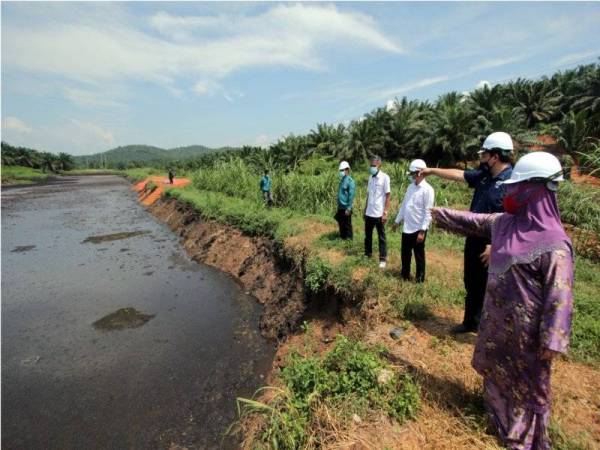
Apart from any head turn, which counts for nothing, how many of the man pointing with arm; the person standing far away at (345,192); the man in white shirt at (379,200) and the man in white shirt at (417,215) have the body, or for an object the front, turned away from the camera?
0

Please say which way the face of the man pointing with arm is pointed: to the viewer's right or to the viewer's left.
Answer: to the viewer's left

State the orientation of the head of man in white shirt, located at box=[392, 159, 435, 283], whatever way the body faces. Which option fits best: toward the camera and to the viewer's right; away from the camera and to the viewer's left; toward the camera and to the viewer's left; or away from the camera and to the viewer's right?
toward the camera and to the viewer's left

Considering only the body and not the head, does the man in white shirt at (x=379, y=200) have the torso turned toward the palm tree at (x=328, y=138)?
no

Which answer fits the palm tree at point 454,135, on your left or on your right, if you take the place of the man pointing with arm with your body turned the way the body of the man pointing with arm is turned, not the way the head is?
on your right

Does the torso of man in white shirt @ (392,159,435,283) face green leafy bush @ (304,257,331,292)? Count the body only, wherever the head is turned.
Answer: no

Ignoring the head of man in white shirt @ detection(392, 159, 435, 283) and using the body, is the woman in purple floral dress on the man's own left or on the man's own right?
on the man's own left

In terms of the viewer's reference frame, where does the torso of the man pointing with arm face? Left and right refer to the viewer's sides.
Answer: facing to the left of the viewer

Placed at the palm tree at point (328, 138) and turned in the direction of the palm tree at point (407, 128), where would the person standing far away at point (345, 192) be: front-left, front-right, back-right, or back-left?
front-right

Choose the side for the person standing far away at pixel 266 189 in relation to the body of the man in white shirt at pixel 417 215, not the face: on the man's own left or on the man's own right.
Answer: on the man's own right

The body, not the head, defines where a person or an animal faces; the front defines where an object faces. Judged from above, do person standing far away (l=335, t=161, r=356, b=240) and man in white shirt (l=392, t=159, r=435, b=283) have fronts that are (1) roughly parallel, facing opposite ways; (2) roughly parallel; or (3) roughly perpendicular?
roughly parallel

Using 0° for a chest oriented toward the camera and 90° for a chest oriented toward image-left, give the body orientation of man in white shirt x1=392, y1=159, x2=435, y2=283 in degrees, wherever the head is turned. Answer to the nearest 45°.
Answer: approximately 45°

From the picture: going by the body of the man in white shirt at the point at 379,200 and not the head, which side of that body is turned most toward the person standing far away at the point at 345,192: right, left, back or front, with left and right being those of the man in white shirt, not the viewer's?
right

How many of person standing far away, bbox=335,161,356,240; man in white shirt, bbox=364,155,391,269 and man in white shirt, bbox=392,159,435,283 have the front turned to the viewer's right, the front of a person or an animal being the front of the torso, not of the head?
0

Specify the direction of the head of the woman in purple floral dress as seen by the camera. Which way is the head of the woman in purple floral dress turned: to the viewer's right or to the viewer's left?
to the viewer's left

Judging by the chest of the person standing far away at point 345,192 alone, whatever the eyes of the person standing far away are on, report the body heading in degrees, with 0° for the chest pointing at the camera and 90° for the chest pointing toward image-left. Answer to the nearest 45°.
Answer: approximately 45°
